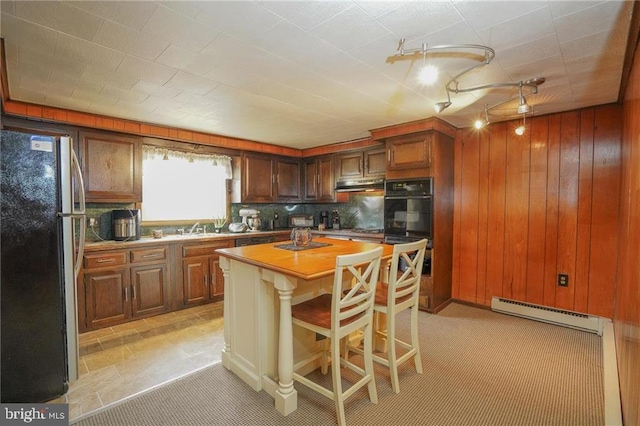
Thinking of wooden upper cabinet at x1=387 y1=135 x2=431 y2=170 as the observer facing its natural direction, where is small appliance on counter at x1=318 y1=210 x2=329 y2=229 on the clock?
The small appliance on counter is roughly at 3 o'clock from the wooden upper cabinet.

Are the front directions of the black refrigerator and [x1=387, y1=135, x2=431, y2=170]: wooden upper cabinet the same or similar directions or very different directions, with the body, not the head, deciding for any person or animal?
very different directions

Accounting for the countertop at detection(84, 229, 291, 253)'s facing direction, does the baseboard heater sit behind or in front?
in front

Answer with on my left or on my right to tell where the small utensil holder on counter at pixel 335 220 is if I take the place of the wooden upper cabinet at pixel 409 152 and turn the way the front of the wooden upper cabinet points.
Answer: on my right

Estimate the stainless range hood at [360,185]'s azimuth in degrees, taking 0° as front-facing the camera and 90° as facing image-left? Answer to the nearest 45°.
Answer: approximately 45°

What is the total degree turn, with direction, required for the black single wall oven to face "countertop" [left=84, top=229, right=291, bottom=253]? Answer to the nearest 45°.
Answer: approximately 45° to its right

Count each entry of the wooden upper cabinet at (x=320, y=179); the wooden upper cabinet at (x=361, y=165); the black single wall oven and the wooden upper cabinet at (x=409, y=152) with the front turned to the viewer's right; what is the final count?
0

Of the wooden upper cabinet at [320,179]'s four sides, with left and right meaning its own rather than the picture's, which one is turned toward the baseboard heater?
left

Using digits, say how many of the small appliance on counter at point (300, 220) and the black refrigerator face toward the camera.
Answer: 1

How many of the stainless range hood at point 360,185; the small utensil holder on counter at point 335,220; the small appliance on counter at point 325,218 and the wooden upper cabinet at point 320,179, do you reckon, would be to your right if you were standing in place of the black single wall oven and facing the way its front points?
4

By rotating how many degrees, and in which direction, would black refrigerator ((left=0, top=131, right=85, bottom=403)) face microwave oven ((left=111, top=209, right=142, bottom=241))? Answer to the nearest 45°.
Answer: approximately 45° to its left

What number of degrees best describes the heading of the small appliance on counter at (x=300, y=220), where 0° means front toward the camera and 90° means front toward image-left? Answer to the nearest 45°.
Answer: approximately 0°

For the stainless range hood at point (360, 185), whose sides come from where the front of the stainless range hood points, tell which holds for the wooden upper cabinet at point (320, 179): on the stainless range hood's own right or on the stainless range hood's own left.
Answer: on the stainless range hood's own right

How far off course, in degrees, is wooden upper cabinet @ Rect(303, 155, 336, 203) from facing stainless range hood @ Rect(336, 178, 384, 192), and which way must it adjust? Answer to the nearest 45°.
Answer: approximately 90° to its left
